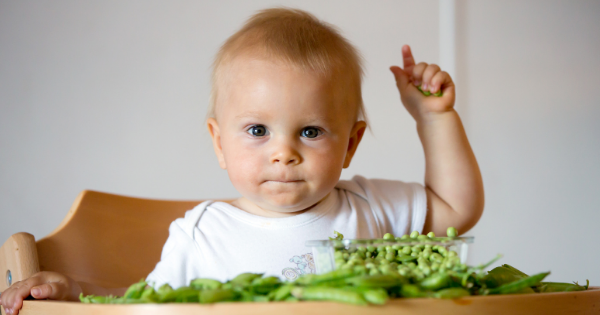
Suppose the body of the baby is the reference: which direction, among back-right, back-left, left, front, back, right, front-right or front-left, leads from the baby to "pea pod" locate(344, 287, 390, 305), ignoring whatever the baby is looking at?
front

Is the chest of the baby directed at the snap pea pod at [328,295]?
yes

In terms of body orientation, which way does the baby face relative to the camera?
toward the camera

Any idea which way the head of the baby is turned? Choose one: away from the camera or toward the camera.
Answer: toward the camera

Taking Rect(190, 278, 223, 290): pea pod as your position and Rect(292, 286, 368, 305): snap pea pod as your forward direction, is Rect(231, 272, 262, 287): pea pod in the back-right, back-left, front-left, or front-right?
front-left
